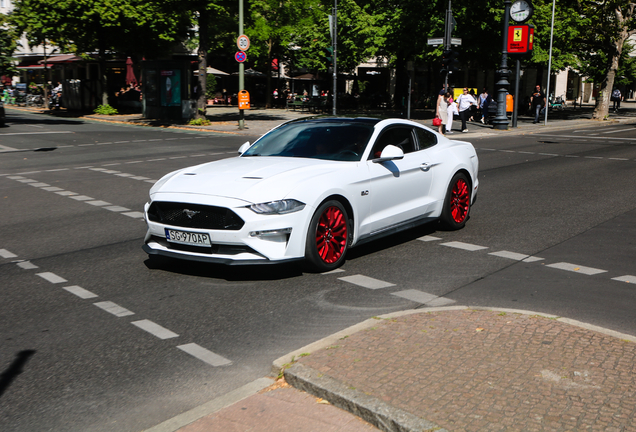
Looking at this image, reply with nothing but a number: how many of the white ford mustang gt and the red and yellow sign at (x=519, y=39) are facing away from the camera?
0

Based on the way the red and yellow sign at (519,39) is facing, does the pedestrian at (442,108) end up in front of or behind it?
in front

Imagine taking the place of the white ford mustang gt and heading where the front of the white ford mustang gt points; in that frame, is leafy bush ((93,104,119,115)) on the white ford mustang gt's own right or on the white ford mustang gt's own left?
on the white ford mustang gt's own right

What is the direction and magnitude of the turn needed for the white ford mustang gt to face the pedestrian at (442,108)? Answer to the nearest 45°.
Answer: approximately 135° to its right

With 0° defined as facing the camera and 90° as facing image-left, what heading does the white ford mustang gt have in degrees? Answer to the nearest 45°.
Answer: approximately 45°

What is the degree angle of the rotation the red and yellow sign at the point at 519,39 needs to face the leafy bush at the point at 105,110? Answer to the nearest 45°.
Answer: approximately 90° to its right

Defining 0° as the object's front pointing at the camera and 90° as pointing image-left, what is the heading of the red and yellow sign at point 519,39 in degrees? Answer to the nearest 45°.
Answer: approximately 0°

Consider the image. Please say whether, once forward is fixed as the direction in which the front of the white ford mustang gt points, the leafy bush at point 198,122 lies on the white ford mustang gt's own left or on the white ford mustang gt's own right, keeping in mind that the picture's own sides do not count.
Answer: on the white ford mustang gt's own right

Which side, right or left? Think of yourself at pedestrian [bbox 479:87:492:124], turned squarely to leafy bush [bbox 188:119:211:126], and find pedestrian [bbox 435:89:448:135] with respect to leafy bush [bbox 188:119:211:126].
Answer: left

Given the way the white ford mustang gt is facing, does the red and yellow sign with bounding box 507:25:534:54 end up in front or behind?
behind

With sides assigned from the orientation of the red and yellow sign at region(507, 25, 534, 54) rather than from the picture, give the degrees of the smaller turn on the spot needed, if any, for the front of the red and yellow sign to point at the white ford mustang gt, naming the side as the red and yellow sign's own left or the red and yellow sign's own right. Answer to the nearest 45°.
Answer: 0° — it already faces it
